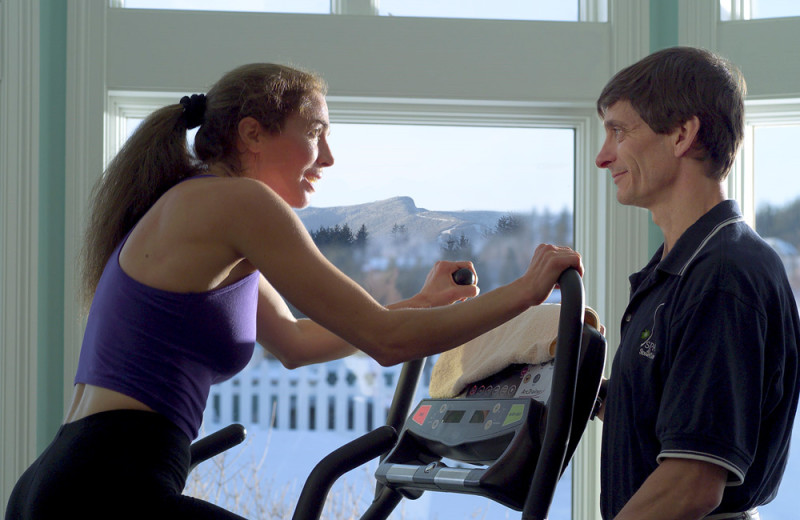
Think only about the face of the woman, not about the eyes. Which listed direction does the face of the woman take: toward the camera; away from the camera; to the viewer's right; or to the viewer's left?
to the viewer's right

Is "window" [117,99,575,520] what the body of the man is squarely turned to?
no

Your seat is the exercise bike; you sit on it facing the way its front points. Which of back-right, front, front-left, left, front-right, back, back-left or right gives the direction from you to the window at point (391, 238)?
front-left

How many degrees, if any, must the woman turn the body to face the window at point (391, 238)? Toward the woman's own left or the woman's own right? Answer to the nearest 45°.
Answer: approximately 90° to the woman's own left

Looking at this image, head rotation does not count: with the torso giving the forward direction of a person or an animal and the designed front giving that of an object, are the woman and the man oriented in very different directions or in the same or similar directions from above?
very different directions

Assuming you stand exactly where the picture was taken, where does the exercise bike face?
facing away from the viewer and to the right of the viewer

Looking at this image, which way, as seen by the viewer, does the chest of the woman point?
to the viewer's right

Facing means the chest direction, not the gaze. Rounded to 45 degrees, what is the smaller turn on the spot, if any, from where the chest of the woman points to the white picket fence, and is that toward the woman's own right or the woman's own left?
approximately 90° to the woman's own left

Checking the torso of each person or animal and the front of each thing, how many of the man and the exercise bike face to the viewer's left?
1

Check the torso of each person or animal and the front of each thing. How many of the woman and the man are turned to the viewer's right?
1

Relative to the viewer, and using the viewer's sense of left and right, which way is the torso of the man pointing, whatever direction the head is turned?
facing to the left of the viewer

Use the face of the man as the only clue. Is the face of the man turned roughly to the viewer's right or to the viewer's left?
to the viewer's left
